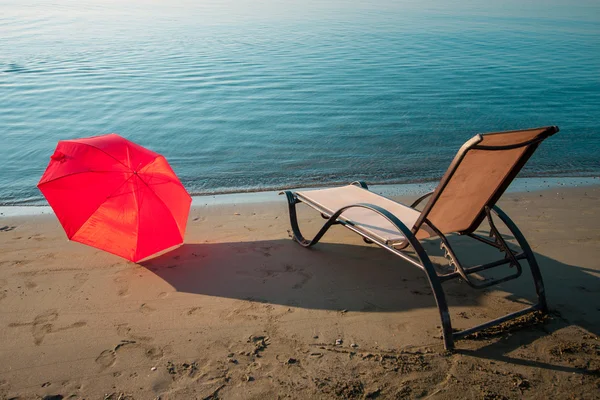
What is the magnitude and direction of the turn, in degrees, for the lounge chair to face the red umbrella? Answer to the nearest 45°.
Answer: approximately 45° to its left

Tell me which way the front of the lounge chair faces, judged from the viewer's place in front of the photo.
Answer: facing away from the viewer and to the left of the viewer
